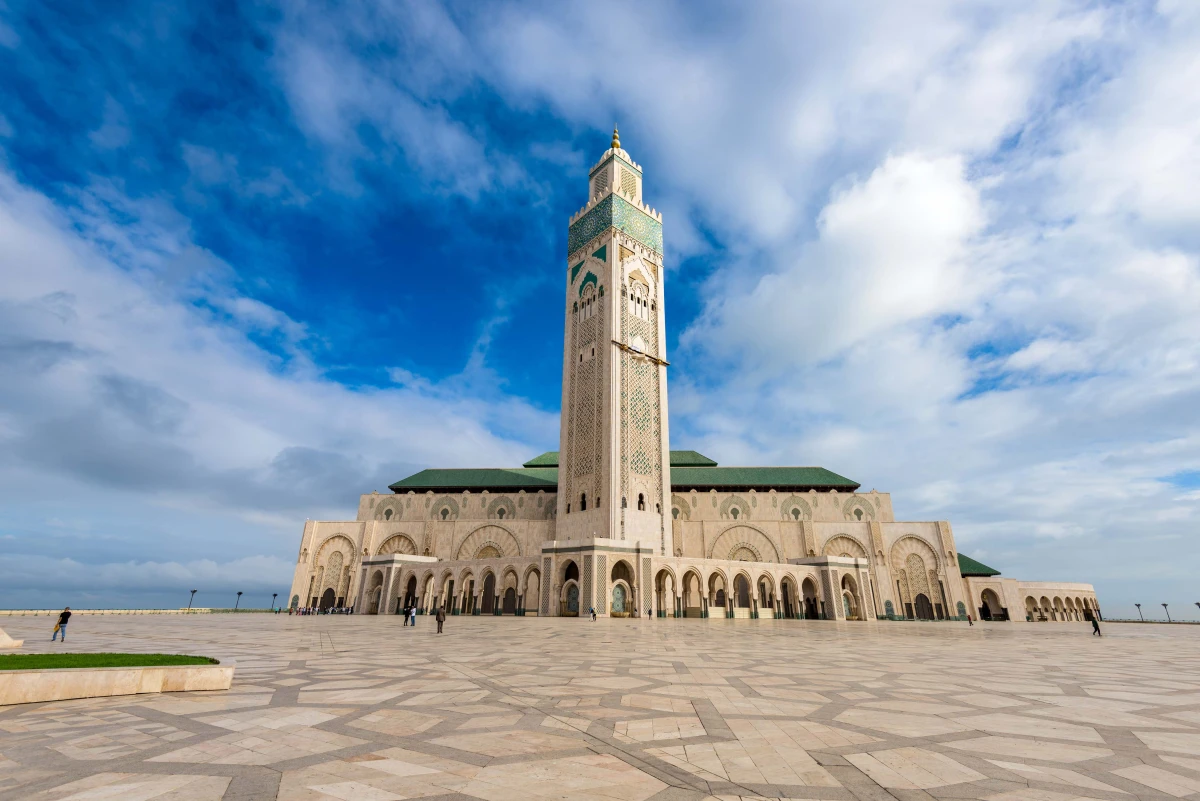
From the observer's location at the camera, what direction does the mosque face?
facing the viewer

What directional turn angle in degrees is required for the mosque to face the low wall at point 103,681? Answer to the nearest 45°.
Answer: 0° — it already faces it

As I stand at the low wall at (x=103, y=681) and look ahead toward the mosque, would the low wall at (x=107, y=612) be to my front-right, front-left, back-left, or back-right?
front-left

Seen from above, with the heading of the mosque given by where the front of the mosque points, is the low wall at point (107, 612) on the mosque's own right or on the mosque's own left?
on the mosque's own right

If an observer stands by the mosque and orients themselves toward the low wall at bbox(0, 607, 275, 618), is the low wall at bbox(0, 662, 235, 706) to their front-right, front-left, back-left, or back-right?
front-left
